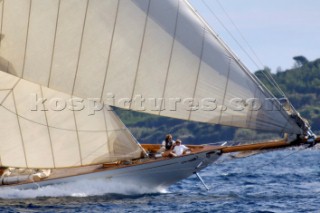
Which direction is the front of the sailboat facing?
to the viewer's right
